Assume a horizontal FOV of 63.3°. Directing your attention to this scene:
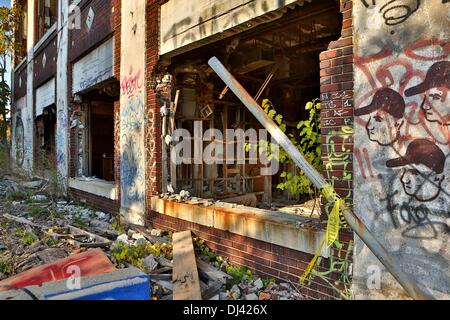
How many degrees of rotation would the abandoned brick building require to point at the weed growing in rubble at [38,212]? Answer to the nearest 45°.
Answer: approximately 90° to its right

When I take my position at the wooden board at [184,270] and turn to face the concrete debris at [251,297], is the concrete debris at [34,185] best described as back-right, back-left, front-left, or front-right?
back-left

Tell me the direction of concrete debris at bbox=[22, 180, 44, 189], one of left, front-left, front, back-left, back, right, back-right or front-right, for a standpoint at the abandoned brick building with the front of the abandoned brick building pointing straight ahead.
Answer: right

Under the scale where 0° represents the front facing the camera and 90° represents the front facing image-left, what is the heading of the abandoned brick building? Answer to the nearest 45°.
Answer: approximately 45°

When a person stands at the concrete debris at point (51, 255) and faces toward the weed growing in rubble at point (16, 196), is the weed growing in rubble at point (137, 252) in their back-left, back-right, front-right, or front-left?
back-right

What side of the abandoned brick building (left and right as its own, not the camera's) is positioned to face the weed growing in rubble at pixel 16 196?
right
